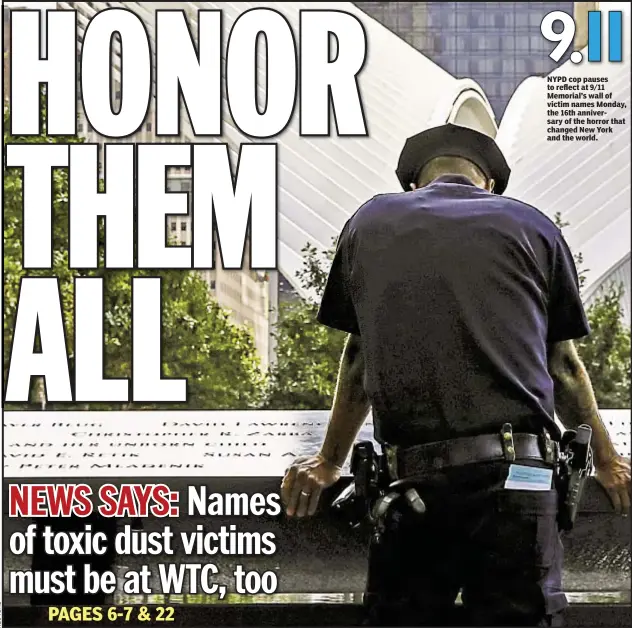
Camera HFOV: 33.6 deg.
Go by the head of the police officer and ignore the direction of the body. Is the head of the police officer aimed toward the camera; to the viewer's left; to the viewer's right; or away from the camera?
away from the camera

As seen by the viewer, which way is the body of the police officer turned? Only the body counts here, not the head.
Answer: away from the camera
